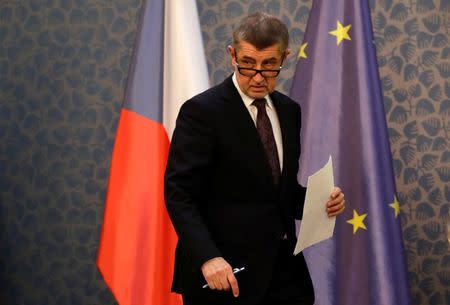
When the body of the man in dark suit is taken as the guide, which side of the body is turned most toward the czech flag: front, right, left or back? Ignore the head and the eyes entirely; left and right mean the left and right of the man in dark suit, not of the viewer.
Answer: back

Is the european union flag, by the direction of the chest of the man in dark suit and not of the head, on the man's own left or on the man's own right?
on the man's own left

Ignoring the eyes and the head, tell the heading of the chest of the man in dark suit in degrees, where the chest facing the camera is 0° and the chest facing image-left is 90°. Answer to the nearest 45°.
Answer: approximately 315°
